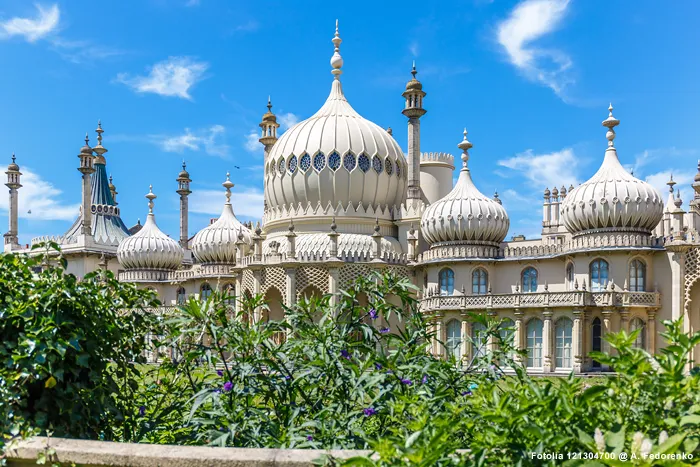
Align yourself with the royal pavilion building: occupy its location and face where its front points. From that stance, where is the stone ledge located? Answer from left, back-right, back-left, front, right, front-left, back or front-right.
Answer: front-left

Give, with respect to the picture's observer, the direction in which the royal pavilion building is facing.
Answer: facing the viewer and to the left of the viewer
